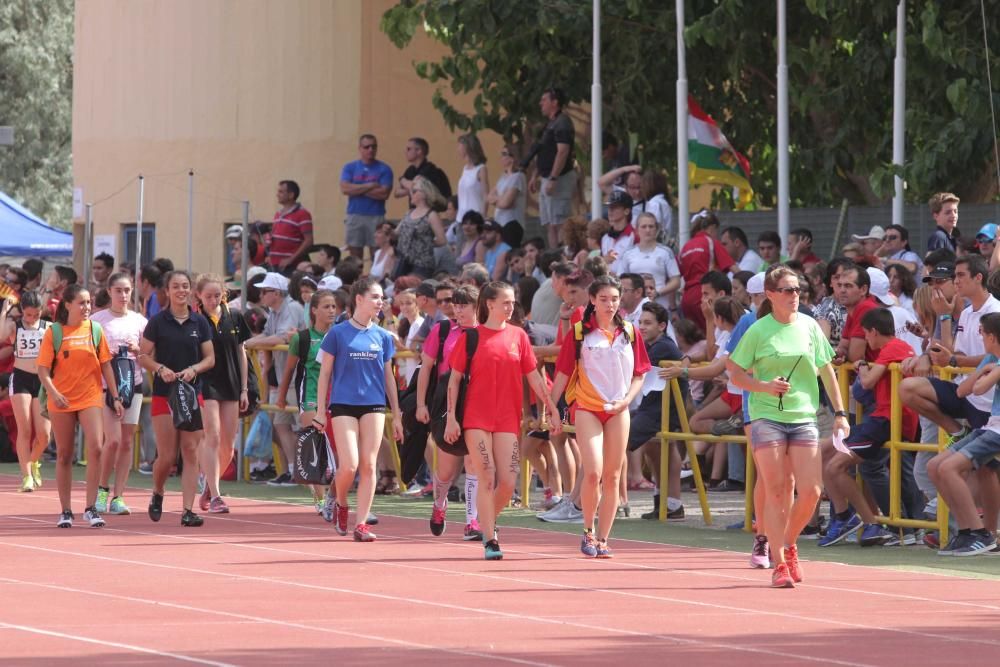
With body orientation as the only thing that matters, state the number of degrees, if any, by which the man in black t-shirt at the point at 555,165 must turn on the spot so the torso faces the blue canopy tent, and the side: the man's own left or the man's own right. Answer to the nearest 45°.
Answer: approximately 45° to the man's own right

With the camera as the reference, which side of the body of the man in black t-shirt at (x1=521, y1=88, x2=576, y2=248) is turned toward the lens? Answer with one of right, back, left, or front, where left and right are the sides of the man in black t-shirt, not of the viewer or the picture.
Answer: left

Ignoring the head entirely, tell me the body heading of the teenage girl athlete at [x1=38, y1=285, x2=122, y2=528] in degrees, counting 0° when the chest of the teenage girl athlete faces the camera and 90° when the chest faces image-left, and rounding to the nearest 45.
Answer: approximately 0°

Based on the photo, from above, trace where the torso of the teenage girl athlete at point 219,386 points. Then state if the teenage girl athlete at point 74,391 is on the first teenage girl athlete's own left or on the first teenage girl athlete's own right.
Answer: on the first teenage girl athlete's own right

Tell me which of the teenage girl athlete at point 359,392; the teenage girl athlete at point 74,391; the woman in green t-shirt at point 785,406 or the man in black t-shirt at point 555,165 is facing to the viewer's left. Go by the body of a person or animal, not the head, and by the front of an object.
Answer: the man in black t-shirt

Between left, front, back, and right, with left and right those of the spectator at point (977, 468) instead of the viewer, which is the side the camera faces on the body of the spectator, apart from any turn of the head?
left

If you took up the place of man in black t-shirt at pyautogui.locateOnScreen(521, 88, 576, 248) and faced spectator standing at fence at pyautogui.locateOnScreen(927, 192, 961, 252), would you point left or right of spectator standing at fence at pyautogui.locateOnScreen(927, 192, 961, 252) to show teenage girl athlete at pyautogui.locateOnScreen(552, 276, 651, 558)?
right

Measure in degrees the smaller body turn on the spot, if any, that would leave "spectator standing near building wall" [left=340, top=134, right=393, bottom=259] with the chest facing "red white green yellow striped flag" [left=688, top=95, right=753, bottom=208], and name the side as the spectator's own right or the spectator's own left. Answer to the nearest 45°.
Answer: approximately 45° to the spectator's own left
